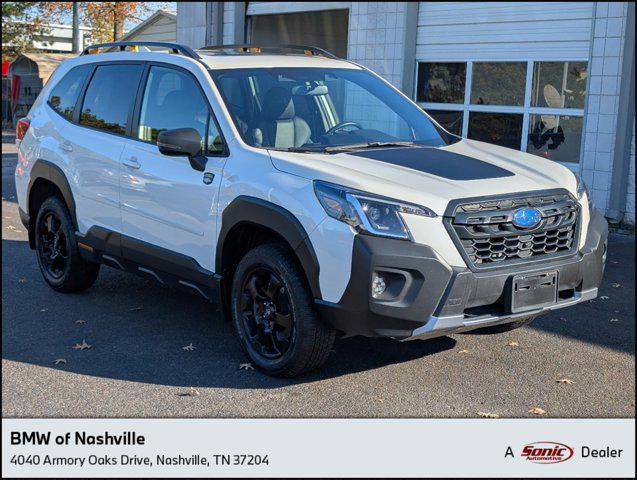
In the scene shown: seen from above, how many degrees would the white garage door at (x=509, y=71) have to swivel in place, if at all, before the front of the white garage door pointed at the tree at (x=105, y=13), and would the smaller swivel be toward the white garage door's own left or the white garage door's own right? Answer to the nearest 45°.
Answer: approximately 135° to the white garage door's own right

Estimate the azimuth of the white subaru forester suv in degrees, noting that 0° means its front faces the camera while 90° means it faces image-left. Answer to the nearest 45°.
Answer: approximately 315°

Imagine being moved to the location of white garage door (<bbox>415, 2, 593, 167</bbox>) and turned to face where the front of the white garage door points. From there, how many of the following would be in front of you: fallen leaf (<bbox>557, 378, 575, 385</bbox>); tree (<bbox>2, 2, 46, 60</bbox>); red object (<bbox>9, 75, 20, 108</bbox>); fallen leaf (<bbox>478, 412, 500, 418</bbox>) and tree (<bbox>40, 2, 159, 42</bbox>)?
2

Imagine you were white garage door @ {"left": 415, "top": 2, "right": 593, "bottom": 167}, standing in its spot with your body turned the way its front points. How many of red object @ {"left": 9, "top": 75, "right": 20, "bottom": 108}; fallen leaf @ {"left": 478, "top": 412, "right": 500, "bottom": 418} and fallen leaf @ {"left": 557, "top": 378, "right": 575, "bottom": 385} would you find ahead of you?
2

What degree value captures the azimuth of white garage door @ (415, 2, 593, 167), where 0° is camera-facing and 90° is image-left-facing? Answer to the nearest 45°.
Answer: approximately 0°

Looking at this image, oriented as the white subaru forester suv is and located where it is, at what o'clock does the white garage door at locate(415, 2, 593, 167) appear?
The white garage door is roughly at 8 o'clock from the white subaru forester suv.

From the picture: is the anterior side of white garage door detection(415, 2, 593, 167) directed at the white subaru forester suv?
yes

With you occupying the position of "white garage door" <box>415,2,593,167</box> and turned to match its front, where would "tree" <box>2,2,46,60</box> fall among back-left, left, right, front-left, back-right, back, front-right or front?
back-right

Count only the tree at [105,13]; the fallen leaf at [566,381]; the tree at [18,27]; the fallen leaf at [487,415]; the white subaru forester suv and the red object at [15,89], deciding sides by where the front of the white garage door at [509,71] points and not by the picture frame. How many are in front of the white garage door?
3

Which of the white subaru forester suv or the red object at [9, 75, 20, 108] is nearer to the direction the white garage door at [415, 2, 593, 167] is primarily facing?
the white subaru forester suv

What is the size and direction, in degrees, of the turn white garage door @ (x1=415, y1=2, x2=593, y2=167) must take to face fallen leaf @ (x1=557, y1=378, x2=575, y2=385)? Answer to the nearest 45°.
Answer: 0° — it already faces it
